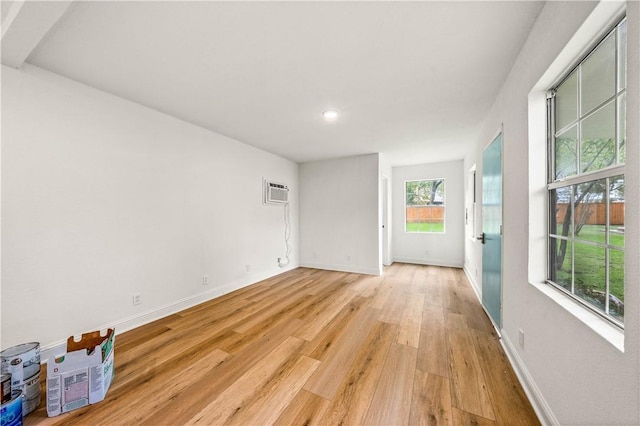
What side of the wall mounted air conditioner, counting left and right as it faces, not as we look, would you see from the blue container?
right

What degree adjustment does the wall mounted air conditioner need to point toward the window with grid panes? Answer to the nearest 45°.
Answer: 0° — it already faces it

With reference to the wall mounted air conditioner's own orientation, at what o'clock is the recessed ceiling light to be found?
The recessed ceiling light is roughly at 1 o'clock from the wall mounted air conditioner.

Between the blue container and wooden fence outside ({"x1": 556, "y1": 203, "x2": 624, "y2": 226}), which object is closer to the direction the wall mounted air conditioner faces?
the wooden fence outside

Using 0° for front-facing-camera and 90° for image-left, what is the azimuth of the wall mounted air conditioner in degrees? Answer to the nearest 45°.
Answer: approximately 315°

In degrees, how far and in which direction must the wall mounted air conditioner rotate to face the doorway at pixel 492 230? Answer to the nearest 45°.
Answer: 0° — it already faces it

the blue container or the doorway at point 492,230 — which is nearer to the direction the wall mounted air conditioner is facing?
the doorway

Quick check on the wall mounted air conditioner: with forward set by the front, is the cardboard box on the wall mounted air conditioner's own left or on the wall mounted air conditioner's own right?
on the wall mounted air conditioner's own right
